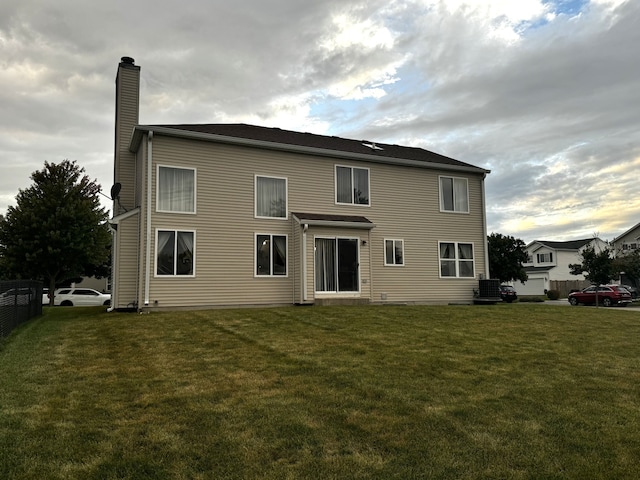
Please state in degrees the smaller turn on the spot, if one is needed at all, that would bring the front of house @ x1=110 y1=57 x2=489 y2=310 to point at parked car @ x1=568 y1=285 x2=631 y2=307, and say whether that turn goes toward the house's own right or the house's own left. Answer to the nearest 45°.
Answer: approximately 45° to the house's own right

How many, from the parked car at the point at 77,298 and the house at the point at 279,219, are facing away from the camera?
1

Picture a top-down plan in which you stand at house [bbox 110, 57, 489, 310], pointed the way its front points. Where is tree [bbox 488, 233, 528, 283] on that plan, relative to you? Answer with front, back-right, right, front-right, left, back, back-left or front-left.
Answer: front-right

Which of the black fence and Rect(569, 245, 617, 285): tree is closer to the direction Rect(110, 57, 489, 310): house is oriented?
the tree

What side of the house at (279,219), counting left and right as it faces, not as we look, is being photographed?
back

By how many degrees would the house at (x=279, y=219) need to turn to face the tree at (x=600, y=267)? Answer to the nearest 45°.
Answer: approximately 45° to its right

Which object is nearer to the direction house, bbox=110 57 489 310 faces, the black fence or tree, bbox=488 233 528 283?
the tree

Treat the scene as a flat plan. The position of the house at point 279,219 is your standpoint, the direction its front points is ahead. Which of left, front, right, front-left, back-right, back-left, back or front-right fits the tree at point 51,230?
front-left

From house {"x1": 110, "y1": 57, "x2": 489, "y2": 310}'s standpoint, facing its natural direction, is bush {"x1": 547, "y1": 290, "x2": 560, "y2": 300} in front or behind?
in front

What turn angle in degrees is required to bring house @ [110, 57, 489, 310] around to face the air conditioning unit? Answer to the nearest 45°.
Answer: approximately 90° to its right
